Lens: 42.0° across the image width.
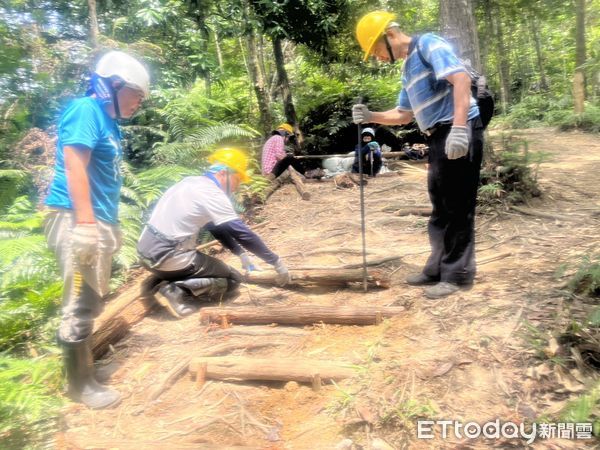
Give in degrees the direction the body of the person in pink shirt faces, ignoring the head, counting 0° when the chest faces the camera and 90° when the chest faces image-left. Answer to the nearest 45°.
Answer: approximately 270°

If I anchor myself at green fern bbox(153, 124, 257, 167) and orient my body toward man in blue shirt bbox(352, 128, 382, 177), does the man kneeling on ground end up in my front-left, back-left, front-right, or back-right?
back-right

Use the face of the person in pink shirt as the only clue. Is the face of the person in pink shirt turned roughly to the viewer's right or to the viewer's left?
to the viewer's right

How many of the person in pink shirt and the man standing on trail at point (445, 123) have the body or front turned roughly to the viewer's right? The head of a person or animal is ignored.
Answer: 1

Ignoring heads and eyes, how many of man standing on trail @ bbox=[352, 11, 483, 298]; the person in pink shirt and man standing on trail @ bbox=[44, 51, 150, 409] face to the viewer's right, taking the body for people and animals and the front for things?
2

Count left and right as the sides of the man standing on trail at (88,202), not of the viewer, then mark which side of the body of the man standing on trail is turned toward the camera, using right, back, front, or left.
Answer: right

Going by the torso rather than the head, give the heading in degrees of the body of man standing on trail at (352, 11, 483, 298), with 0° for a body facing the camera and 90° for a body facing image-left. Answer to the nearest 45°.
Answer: approximately 90°

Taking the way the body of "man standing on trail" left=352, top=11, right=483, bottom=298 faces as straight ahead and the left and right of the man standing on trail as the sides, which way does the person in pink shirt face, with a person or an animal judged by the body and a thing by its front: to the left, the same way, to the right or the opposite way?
the opposite way

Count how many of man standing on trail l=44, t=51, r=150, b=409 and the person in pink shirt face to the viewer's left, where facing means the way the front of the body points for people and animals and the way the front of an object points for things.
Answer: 0

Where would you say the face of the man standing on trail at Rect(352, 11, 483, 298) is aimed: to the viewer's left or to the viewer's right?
to the viewer's left
